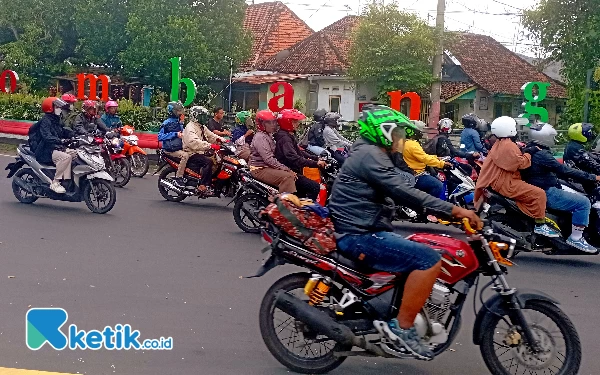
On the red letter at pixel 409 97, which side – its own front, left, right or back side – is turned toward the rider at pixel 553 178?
front

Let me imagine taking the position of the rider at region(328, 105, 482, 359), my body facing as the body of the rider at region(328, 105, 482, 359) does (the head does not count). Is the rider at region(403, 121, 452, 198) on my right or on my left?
on my left

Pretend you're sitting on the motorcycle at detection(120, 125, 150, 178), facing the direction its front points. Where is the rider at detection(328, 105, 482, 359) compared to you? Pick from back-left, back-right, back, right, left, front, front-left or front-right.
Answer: front-right

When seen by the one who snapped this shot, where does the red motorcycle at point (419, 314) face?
facing to the right of the viewer

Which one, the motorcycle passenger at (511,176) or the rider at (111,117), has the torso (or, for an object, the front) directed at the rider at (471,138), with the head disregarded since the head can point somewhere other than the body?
the rider at (111,117)

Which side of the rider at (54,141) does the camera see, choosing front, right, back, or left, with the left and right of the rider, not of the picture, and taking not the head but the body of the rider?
right

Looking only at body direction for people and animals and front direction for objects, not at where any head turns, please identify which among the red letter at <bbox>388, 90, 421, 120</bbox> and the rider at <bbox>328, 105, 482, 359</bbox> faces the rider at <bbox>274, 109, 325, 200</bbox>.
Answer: the red letter

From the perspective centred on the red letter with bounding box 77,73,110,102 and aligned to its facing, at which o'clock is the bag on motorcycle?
The bag on motorcycle is roughly at 12 o'clock from the red letter.

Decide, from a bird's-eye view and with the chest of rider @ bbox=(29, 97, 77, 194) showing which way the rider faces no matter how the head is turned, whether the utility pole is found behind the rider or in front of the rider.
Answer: in front

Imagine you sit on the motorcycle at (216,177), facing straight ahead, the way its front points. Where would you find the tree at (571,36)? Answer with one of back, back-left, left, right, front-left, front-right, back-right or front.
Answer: front-left

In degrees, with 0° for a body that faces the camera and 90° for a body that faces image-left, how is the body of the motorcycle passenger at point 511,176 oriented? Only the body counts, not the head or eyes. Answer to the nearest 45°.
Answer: approximately 270°

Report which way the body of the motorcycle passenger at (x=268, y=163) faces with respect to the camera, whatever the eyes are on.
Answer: to the viewer's right

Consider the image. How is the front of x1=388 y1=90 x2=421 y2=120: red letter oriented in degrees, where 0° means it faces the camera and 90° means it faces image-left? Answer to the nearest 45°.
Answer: approximately 0°

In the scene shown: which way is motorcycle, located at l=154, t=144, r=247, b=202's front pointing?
to the viewer's right

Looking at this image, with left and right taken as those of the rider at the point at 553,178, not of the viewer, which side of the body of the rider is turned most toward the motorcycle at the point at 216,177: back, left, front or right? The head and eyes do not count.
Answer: back

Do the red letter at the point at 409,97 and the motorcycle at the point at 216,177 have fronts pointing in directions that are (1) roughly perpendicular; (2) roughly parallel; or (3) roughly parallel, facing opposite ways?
roughly perpendicular

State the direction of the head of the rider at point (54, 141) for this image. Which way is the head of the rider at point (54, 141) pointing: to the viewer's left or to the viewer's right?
to the viewer's right
